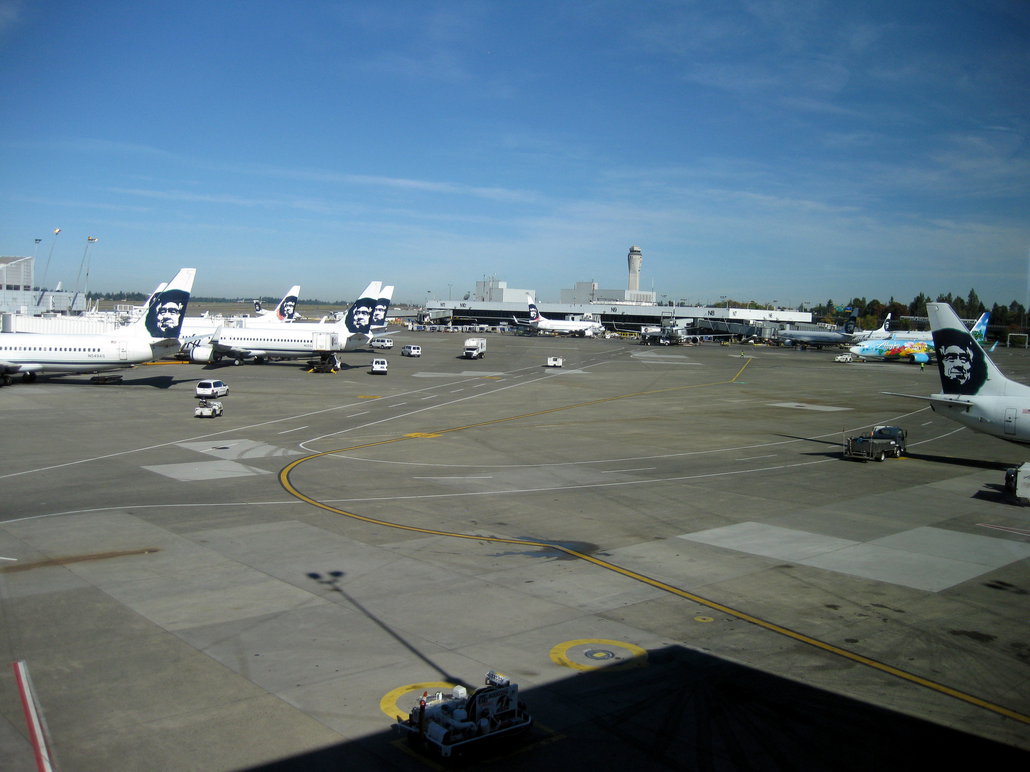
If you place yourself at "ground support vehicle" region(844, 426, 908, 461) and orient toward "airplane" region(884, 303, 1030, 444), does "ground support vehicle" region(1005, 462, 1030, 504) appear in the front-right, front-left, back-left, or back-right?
front-right

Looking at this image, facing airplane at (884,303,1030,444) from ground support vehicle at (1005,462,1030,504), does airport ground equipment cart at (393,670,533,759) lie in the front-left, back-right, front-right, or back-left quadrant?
back-left

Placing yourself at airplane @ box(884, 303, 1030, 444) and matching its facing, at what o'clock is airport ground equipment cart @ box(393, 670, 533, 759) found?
The airport ground equipment cart is roughly at 2 o'clock from the airplane.

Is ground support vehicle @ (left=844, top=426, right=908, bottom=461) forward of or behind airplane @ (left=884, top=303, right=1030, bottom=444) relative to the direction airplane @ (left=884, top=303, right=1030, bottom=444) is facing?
behind

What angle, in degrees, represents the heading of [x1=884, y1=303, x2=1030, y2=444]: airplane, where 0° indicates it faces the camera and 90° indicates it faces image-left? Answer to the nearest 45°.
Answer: approximately 315°

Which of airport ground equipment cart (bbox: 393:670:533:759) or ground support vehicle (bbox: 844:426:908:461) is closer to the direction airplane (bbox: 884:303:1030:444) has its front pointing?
the airport ground equipment cart

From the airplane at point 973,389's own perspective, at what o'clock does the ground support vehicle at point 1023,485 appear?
The ground support vehicle is roughly at 1 o'clock from the airplane.
